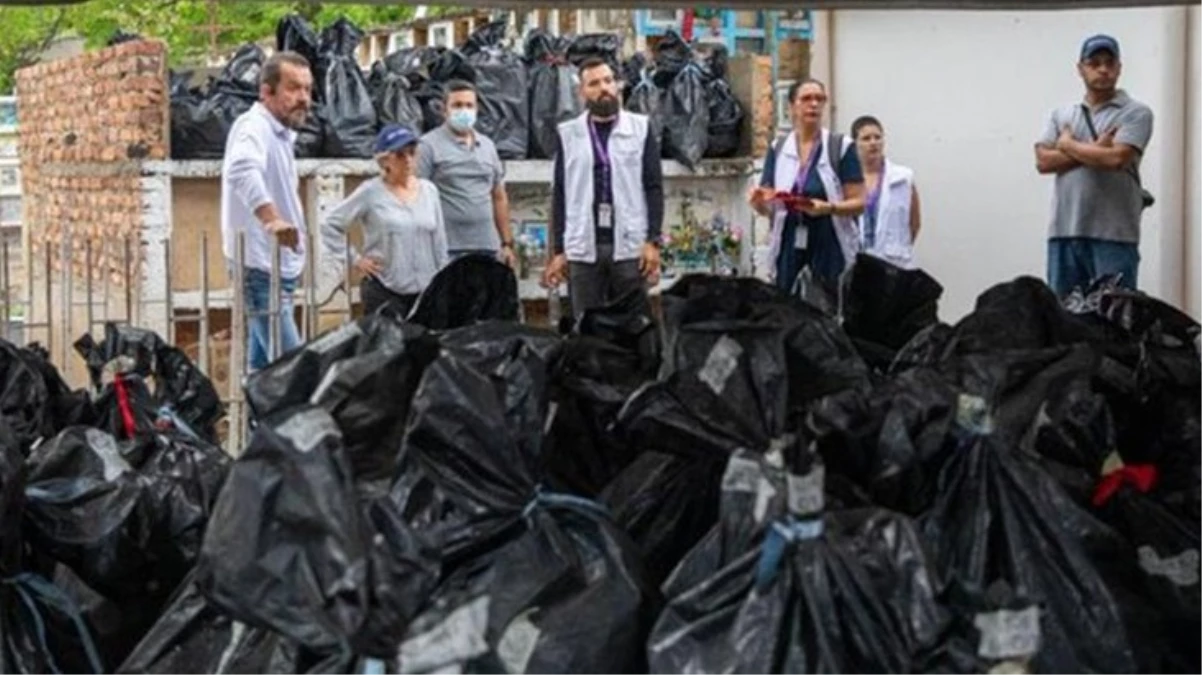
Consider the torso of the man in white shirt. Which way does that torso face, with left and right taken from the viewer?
facing the viewer and to the right of the viewer

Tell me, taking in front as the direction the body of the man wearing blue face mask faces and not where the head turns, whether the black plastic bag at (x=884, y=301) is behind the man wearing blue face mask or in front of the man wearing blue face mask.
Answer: in front

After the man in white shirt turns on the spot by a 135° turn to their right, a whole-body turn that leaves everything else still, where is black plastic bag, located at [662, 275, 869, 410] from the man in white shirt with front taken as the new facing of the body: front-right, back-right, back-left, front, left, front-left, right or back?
left

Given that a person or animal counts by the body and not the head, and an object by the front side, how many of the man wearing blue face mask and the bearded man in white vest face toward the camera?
2

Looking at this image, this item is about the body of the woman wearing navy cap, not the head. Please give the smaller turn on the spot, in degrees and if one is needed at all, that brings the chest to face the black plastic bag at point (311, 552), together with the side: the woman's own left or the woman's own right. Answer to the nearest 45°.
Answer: approximately 45° to the woman's own right

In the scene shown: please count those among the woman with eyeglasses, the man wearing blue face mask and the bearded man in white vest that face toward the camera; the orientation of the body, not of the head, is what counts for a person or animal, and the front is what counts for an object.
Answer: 3

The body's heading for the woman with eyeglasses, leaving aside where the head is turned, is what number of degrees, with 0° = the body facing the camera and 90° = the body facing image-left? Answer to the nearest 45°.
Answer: approximately 0°

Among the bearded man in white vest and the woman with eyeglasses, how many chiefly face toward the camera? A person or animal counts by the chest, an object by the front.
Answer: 2

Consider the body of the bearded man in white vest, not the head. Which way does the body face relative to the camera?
toward the camera

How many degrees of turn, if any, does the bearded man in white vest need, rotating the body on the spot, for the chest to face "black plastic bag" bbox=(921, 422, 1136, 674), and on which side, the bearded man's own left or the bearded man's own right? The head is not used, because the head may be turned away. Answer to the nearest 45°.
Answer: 0° — they already face it

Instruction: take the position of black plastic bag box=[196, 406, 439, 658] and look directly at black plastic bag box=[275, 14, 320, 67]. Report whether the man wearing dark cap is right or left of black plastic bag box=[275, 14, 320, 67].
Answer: right

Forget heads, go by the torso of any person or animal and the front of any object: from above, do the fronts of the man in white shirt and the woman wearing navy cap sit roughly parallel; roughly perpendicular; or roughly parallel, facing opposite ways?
roughly parallel

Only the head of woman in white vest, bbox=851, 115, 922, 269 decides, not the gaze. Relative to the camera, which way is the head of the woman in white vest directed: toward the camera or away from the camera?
toward the camera

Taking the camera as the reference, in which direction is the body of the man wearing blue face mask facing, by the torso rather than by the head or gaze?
toward the camera

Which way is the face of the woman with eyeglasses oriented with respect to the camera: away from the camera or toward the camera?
toward the camera

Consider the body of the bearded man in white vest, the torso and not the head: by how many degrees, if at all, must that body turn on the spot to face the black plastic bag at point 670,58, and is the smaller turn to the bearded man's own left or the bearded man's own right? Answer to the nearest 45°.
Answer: approximately 180°
